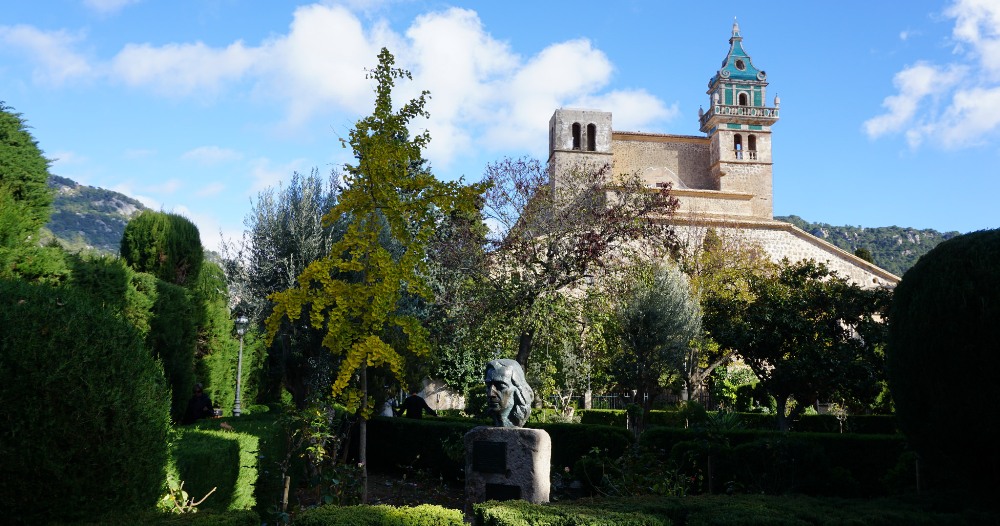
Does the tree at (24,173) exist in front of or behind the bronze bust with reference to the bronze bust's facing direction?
in front

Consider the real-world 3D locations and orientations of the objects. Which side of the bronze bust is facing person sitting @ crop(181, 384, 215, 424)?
right

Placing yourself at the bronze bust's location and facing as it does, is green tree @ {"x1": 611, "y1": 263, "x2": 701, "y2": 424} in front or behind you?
behind

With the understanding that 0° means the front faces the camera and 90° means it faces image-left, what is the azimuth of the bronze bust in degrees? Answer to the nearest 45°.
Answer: approximately 45°

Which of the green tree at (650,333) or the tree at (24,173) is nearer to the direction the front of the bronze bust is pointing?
the tree

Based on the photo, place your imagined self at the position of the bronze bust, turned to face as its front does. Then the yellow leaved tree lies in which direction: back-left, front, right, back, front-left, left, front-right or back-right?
front

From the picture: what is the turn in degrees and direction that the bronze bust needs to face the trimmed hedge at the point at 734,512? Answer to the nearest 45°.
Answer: approximately 90° to its left

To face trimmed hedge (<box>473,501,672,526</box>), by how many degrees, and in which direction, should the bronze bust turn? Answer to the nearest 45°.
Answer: approximately 45° to its left

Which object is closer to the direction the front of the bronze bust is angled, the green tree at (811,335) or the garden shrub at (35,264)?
the garden shrub

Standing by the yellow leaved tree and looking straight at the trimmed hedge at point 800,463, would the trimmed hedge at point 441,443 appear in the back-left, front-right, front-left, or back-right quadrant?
front-left

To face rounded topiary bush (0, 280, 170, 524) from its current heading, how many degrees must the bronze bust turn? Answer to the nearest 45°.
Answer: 0° — it already faces it

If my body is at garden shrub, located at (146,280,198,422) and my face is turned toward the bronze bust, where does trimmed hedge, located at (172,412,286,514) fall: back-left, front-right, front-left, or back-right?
front-right

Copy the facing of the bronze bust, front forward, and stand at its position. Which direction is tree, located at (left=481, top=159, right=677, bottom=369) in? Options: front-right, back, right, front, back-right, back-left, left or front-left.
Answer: back-right
